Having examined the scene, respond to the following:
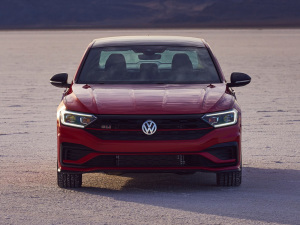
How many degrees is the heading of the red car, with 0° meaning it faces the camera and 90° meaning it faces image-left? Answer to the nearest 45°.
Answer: approximately 0°
